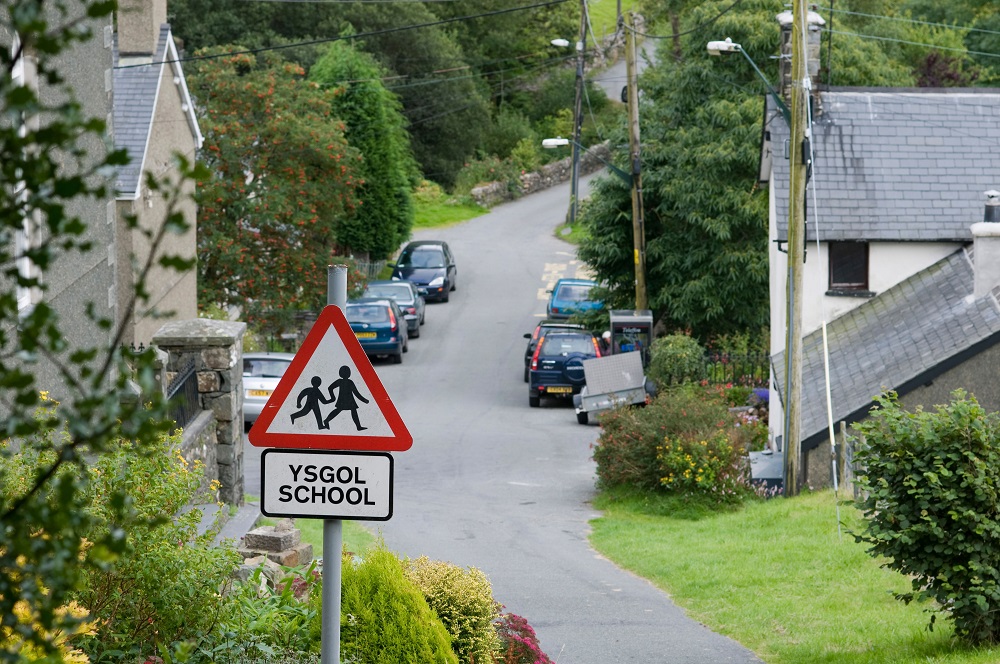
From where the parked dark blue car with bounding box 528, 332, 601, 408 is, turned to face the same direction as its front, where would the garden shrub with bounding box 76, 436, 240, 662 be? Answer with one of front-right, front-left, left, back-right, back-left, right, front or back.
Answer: back

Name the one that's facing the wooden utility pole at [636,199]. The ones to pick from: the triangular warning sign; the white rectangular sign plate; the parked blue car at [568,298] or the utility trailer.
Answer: the utility trailer

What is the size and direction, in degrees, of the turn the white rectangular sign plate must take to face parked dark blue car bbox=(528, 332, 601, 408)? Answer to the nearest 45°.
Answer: approximately 180°

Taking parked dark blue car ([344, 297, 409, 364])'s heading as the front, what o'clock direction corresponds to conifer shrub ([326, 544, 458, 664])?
The conifer shrub is roughly at 6 o'clock from the parked dark blue car.

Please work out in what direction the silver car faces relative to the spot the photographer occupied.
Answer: facing away from the viewer

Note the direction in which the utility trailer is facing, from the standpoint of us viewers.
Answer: facing away from the viewer

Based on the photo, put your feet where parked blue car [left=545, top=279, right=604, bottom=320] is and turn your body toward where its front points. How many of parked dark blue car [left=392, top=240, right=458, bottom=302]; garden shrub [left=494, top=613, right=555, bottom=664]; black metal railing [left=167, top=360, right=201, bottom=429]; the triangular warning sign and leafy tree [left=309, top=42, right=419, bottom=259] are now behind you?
3

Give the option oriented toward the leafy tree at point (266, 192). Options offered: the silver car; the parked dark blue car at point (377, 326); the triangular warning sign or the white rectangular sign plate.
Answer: the silver car

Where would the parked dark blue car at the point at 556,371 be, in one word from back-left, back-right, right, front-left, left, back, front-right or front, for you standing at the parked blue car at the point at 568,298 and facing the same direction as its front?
back

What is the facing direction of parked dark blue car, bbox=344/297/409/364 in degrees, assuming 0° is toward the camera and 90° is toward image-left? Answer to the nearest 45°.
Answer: approximately 180°

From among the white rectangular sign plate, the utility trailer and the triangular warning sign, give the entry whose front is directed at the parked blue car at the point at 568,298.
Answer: the utility trailer

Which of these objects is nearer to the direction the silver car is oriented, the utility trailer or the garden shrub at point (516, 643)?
the utility trailer

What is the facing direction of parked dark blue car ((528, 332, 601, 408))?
away from the camera

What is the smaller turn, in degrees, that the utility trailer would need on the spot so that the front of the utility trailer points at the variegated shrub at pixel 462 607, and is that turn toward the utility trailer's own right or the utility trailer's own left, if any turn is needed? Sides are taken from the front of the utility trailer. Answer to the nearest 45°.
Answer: approximately 180°

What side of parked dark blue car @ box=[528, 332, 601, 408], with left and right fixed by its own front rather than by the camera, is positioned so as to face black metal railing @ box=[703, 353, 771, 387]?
right

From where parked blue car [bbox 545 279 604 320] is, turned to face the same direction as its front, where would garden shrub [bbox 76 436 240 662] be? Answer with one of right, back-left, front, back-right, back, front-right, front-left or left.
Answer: back
